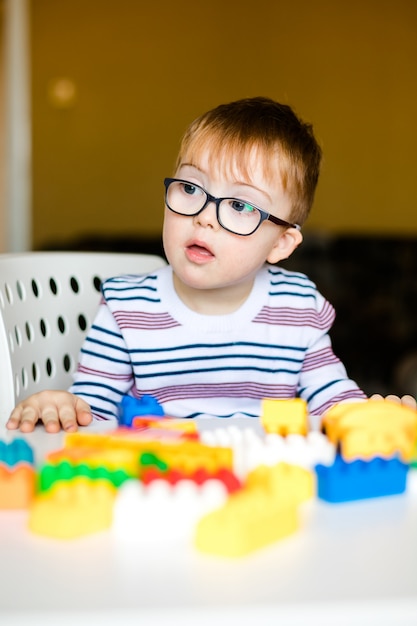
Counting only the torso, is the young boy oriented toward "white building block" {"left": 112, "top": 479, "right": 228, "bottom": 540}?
yes

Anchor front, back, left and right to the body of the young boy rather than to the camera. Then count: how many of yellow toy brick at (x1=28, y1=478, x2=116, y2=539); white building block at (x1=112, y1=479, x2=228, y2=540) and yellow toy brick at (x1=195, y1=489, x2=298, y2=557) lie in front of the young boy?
3

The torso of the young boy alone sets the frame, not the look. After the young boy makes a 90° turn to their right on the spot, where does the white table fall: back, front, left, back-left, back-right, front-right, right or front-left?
left

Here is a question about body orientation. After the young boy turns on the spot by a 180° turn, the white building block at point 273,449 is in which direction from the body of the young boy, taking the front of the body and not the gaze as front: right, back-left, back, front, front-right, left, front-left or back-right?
back

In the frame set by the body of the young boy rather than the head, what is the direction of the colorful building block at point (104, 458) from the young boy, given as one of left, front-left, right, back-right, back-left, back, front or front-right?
front

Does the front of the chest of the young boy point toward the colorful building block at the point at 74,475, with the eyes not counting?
yes

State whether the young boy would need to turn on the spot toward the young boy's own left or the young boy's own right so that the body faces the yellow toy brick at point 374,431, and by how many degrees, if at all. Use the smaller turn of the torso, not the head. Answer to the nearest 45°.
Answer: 0° — they already face it

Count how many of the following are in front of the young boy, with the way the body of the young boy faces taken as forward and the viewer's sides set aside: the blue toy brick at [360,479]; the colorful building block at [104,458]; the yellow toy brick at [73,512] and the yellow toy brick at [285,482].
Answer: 4

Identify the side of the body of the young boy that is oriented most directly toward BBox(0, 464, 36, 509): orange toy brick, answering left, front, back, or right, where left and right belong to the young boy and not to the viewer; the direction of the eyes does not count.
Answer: front

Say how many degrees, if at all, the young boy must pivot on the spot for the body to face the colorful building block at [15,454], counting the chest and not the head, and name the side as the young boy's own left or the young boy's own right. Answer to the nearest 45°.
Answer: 0° — they already face it

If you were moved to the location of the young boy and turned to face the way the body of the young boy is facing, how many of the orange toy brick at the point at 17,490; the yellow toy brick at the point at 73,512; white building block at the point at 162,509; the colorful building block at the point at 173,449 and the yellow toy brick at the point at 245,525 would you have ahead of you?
5

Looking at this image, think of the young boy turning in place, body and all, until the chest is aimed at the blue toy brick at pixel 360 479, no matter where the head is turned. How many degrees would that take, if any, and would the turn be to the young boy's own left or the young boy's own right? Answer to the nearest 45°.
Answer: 0° — they already face it

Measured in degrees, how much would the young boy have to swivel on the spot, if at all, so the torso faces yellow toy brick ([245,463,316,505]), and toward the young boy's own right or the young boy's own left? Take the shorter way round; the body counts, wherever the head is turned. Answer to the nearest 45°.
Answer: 0° — they already face it

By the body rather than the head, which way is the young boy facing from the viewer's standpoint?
toward the camera

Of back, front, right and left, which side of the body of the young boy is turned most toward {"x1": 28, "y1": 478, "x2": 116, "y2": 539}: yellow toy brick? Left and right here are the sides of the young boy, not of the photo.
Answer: front

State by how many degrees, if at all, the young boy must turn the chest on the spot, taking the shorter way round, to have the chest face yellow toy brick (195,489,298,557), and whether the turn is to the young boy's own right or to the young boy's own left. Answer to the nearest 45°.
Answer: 0° — they already face it
